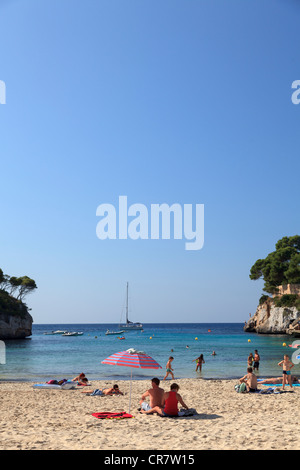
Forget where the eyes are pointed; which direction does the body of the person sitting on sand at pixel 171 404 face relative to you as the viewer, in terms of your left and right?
facing away from the viewer and to the left of the viewer

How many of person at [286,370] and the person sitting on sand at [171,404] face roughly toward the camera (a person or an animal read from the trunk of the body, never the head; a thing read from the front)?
1

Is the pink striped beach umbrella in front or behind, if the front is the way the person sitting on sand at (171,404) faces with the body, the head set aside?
in front

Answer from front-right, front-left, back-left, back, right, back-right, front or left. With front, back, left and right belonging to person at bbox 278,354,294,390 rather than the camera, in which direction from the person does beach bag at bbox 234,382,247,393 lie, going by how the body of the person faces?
front-right

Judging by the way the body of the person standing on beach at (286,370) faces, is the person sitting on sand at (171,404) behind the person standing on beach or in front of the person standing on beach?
in front
